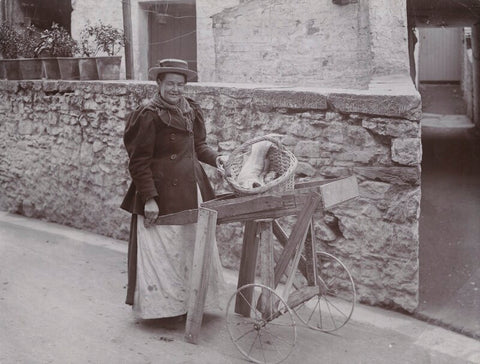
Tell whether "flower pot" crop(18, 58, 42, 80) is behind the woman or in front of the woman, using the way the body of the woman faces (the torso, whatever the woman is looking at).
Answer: behind

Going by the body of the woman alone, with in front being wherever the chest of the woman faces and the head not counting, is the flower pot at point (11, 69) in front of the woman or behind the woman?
behind

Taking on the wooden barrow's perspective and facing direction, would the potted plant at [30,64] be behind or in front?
behind

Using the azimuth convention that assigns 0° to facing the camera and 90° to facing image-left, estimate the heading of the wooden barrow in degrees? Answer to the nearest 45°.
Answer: approximately 315°

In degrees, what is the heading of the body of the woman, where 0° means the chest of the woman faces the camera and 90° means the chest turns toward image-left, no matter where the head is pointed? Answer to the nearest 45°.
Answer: approximately 315°
